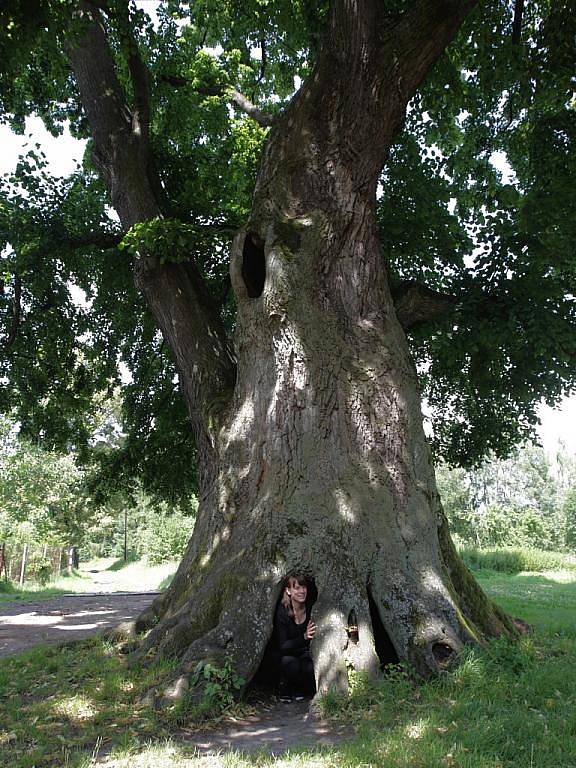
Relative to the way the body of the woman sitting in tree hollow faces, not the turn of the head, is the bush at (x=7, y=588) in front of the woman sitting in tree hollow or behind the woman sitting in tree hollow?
behind

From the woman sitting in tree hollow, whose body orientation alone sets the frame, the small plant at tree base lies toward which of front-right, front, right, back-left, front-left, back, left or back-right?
right
